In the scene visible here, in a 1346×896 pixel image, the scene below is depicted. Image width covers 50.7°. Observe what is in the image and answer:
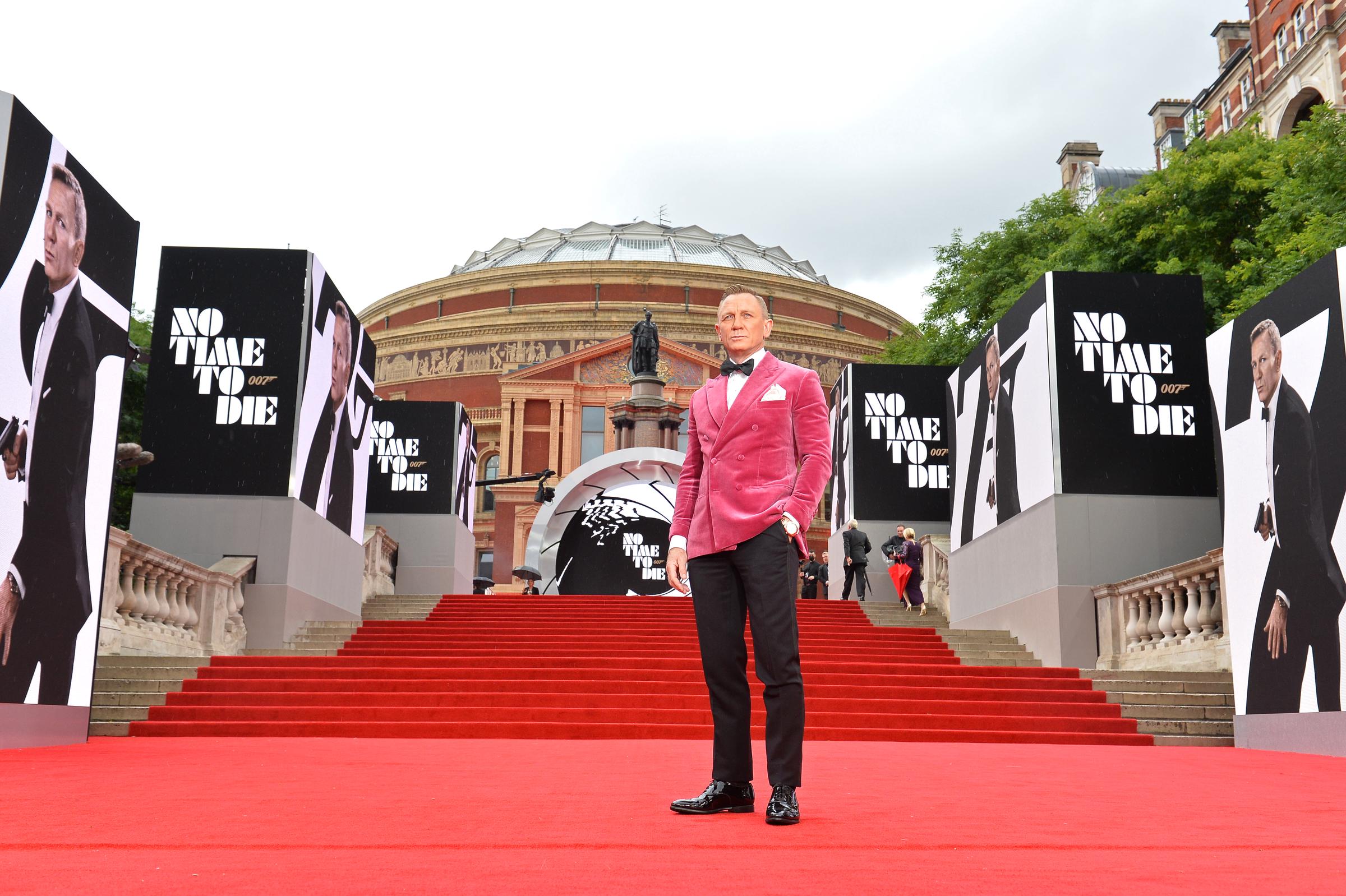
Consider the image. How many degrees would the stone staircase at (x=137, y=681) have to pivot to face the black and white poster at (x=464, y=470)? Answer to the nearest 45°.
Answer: approximately 180°

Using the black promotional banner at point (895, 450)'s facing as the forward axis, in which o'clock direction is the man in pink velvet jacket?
The man in pink velvet jacket is roughly at 12 o'clock from the black promotional banner.

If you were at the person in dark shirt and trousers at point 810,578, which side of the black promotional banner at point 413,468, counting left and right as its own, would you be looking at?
left

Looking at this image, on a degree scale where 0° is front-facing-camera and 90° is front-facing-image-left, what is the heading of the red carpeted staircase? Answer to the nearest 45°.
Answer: approximately 0°

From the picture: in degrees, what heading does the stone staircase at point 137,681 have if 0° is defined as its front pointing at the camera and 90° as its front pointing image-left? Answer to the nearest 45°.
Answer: approximately 0°

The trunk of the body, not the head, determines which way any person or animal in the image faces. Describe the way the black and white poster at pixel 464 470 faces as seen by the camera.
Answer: facing to the right of the viewer

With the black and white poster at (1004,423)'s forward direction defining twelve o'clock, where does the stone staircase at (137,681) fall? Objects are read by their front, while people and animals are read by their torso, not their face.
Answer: The stone staircase is roughly at 12 o'clock from the black and white poster.

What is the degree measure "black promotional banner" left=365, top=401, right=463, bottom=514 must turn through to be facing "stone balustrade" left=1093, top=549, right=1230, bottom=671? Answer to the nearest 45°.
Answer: approximately 45° to its left

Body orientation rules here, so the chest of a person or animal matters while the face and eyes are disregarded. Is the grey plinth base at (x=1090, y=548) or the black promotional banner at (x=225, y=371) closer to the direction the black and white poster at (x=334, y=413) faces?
the grey plinth base

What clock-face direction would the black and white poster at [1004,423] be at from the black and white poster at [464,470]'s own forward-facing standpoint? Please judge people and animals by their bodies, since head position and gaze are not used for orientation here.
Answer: the black and white poster at [1004,423] is roughly at 2 o'clock from the black and white poster at [464,470].

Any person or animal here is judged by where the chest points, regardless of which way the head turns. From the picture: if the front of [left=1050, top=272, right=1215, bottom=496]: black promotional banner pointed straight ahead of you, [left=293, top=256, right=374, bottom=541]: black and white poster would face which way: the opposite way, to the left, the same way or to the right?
to the left
